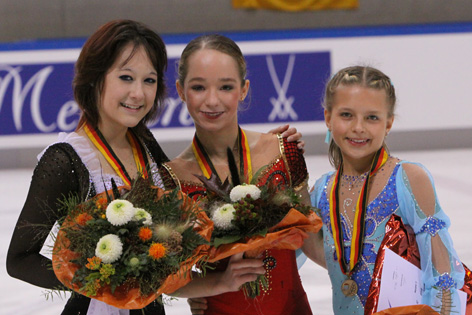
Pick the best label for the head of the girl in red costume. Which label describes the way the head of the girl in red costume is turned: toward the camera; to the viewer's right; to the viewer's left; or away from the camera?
toward the camera

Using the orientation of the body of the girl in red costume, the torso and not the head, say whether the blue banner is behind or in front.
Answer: behind

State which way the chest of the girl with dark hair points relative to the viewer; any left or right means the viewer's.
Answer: facing the viewer and to the right of the viewer

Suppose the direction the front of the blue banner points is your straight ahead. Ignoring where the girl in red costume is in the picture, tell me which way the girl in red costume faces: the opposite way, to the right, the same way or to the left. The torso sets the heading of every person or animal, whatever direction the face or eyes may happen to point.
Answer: the same way

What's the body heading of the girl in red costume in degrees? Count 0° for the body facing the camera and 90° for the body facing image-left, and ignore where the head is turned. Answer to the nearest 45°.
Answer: approximately 0°

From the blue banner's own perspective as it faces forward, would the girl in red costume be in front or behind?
in front

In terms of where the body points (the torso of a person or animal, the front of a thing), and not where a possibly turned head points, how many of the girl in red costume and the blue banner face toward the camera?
2

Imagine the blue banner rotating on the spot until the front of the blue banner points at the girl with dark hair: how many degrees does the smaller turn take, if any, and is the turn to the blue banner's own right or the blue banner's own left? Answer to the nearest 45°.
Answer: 0° — it already faces them

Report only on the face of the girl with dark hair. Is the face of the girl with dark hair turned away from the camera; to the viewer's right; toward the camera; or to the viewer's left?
toward the camera

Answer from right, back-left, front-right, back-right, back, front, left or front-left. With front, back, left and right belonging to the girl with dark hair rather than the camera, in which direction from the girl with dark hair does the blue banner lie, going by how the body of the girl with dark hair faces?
back-left

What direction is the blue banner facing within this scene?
toward the camera
